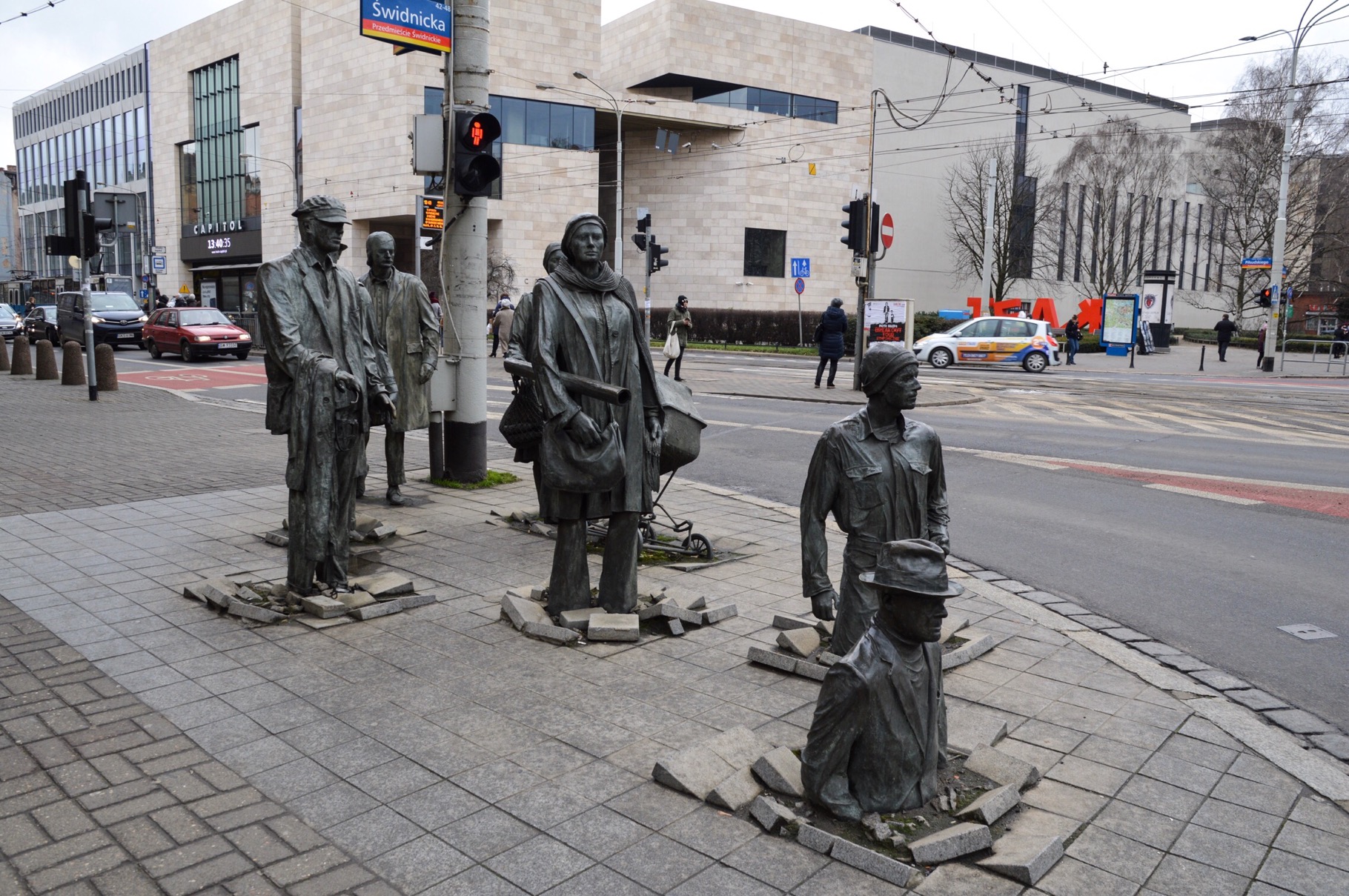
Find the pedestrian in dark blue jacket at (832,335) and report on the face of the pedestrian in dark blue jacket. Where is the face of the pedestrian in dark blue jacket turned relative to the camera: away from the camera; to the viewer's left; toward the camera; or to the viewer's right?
away from the camera

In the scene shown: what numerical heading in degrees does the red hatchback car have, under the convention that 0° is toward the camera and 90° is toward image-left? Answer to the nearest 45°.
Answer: approximately 315°

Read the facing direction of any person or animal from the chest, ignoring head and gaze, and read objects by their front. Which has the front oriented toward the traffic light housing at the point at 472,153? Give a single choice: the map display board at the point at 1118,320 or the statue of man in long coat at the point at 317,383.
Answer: the map display board

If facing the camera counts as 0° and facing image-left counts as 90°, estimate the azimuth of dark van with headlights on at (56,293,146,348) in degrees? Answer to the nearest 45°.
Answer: approximately 315°

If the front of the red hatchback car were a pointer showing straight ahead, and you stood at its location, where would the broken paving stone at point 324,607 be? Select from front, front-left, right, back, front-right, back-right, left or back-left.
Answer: front-right

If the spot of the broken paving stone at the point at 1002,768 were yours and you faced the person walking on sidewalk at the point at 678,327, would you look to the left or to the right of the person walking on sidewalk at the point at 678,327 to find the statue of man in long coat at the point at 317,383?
left
